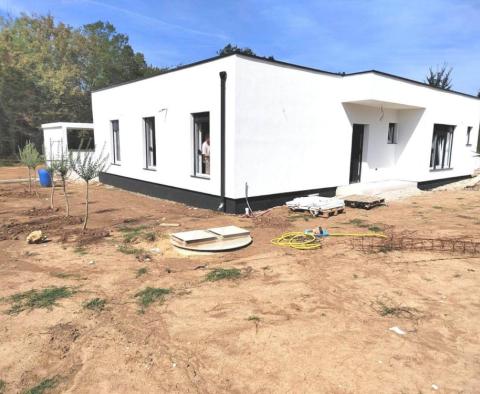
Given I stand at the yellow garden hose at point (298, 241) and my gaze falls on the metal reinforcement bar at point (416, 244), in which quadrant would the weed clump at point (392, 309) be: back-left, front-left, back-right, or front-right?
front-right

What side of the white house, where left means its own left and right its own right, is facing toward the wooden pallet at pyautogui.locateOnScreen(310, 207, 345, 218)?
front

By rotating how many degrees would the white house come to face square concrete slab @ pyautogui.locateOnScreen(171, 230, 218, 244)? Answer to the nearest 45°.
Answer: approximately 45° to its right

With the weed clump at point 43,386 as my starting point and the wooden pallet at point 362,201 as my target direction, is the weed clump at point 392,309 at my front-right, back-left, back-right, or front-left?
front-right

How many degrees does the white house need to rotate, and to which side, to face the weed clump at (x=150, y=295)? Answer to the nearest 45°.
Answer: approximately 45° to its right

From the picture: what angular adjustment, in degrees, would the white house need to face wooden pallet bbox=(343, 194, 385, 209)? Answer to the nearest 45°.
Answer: approximately 45° to its left

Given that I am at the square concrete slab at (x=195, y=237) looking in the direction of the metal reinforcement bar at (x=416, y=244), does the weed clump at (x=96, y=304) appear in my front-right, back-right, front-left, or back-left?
back-right

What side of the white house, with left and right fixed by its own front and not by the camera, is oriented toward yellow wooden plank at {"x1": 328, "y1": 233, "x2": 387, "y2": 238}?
front

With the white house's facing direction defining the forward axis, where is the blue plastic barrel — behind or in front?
behind

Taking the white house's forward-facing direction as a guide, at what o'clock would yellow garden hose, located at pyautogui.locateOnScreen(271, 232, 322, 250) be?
The yellow garden hose is roughly at 1 o'clock from the white house.

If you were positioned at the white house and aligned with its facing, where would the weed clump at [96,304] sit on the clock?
The weed clump is roughly at 2 o'clock from the white house.

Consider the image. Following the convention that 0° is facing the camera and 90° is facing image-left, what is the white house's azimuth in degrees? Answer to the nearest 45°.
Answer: approximately 315°

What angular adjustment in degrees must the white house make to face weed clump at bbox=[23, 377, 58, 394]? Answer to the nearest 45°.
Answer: approximately 45° to its right
